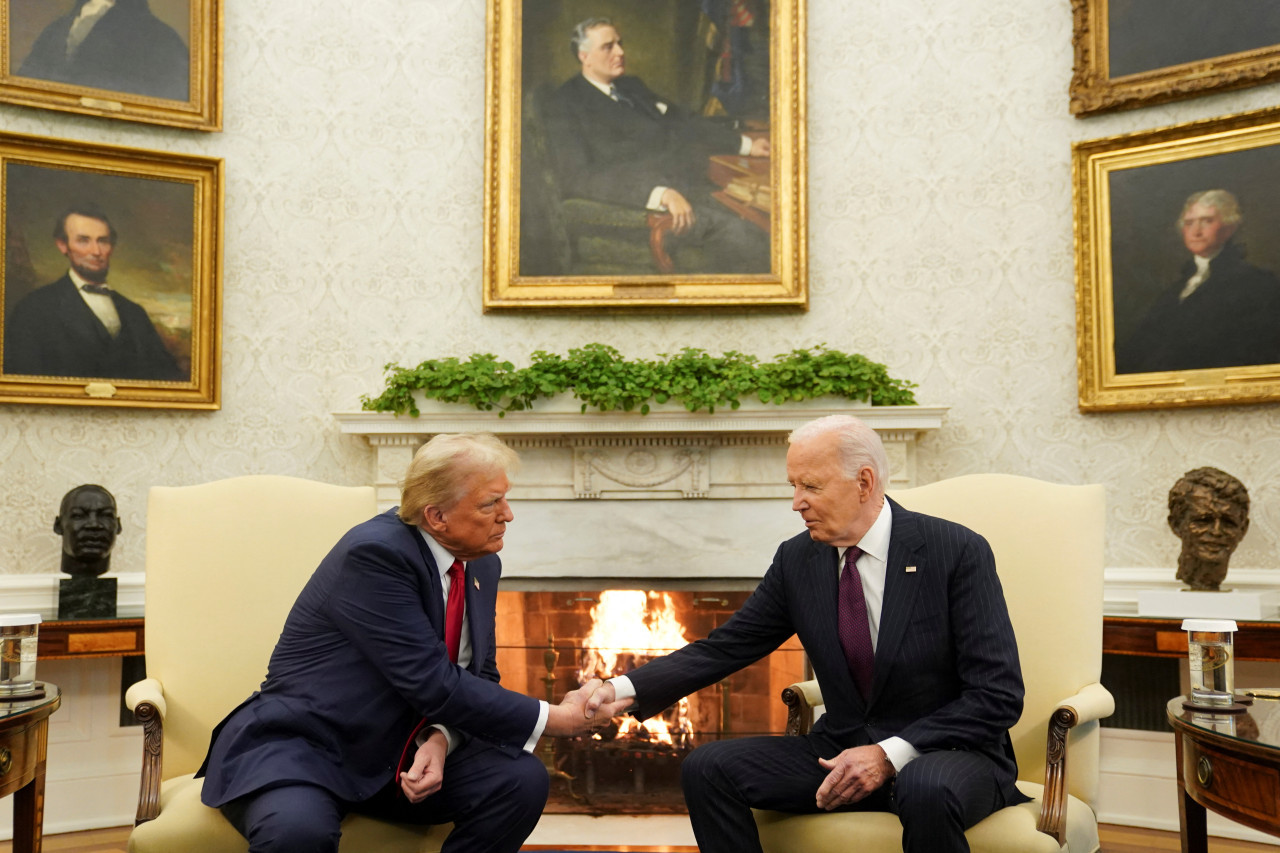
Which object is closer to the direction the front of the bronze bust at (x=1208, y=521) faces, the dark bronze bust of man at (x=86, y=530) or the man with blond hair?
the man with blond hair

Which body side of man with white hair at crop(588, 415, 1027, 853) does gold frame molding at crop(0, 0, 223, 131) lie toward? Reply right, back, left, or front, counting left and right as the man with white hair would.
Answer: right

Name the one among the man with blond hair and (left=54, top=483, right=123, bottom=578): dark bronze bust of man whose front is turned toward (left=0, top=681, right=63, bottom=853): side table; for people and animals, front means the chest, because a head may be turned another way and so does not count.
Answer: the dark bronze bust of man

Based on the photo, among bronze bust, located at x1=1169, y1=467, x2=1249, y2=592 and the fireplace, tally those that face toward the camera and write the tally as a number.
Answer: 2

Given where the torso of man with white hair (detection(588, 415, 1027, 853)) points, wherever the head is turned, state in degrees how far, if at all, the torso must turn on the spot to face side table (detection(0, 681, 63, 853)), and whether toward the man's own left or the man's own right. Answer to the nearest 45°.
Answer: approximately 45° to the man's own right

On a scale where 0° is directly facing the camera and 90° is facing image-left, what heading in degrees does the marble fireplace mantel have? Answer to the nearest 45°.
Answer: approximately 0°

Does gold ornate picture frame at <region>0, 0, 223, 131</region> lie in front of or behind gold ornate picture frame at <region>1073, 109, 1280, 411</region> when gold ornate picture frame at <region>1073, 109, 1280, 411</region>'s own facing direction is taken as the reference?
in front

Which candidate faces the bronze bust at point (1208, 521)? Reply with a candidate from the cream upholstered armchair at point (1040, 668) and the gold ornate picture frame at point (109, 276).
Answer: the gold ornate picture frame

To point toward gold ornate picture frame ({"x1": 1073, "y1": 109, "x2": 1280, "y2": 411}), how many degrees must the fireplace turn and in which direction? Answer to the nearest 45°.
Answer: approximately 90° to its left

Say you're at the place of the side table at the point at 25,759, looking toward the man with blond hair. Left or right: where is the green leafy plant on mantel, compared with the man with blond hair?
left

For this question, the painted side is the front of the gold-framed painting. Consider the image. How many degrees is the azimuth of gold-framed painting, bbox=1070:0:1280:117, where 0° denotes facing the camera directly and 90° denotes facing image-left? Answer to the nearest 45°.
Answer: approximately 45°

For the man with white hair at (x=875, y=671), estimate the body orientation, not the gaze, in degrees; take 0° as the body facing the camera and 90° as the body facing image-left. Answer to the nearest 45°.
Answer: approximately 45°

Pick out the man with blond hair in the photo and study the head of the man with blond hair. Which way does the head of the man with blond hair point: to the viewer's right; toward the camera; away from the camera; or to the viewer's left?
to the viewer's right

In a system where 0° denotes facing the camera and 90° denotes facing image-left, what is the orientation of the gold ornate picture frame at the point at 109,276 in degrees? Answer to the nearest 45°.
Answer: approximately 315°

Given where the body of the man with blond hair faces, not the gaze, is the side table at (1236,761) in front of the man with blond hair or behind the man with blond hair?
in front
